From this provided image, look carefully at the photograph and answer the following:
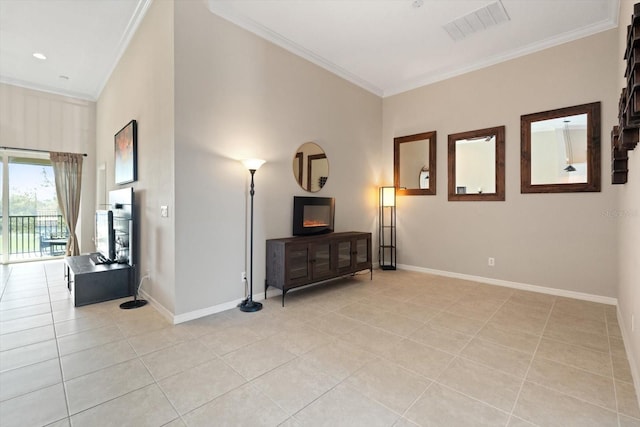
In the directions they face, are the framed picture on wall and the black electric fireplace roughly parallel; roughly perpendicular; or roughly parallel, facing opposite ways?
roughly perpendicular

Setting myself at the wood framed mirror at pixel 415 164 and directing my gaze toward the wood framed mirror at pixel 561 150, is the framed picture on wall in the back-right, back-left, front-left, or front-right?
back-right
